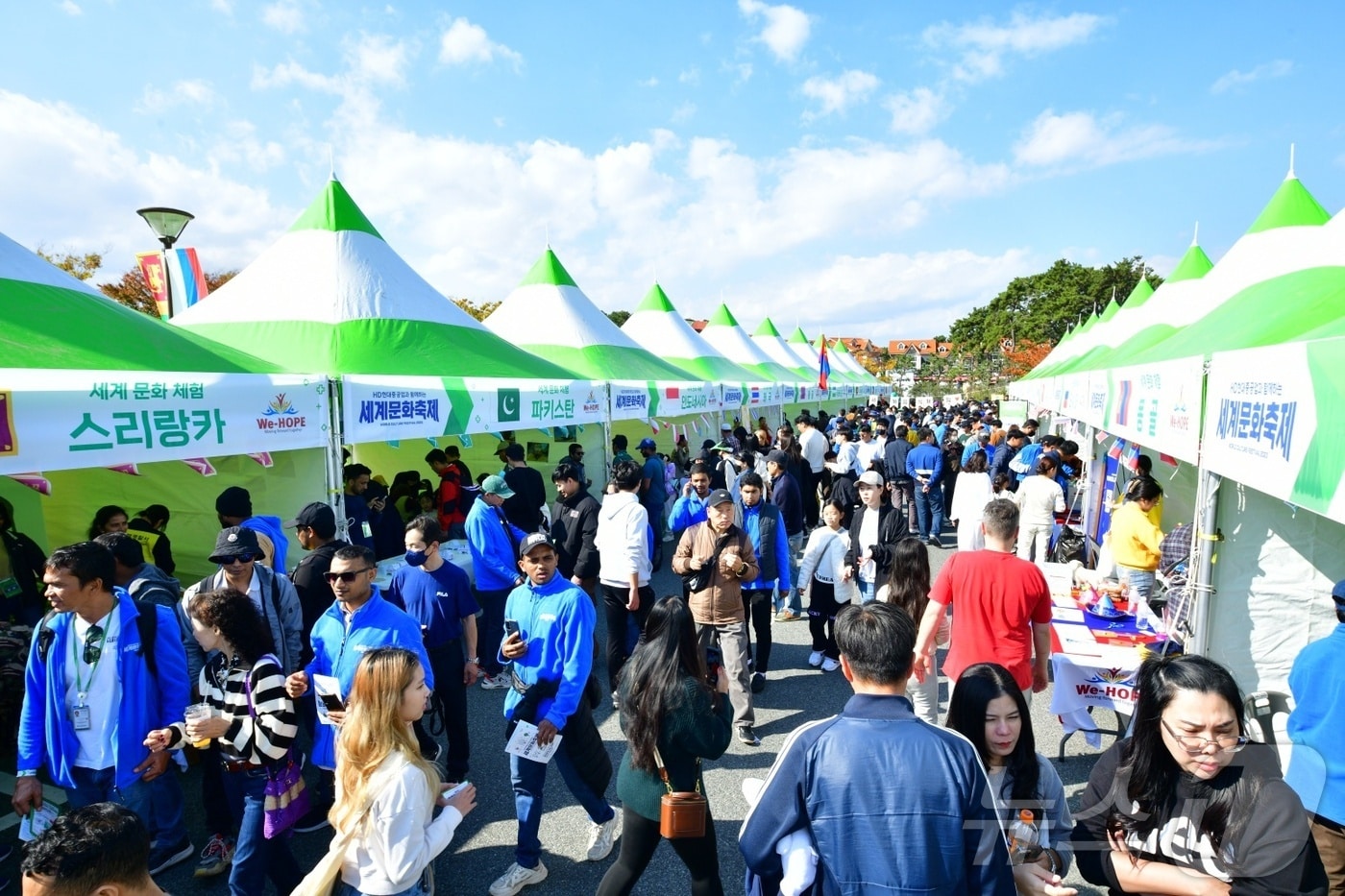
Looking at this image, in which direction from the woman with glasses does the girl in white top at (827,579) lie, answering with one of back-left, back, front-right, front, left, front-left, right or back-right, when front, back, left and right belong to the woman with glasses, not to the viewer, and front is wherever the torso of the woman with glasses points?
back-right

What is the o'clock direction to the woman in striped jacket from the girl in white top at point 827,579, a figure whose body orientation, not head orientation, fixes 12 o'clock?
The woman in striped jacket is roughly at 1 o'clock from the girl in white top.

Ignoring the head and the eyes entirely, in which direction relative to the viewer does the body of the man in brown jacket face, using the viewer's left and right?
facing the viewer

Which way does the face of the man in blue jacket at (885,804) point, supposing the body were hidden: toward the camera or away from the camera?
away from the camera

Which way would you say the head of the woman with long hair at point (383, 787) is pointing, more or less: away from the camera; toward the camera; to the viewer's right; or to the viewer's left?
to the viewer's right

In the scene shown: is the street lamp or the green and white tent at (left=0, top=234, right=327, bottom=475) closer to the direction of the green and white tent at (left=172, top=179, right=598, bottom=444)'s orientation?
the green and white tent

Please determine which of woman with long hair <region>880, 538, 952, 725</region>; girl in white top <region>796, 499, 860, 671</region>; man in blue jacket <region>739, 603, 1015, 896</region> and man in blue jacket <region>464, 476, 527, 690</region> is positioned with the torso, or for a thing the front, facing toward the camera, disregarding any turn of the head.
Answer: the girl in white top

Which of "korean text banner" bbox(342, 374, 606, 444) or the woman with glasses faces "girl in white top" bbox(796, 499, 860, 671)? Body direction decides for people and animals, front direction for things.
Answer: the korean text banner

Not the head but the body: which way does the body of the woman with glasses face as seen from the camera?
toward the camera

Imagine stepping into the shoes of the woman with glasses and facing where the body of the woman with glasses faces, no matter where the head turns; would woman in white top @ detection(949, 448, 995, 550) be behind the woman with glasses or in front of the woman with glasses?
behind

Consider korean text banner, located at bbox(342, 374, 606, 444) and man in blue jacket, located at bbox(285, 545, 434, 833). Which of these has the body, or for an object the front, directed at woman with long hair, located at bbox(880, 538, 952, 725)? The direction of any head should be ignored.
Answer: the korean text banner

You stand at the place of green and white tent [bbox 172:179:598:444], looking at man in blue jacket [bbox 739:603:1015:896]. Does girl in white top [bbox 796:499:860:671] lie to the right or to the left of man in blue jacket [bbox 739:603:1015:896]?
left

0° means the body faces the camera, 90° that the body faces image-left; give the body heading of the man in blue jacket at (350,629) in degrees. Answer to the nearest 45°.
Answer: approximately 45°

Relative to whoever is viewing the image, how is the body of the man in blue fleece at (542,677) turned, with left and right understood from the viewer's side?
facing the viewer and to the left of the viewer

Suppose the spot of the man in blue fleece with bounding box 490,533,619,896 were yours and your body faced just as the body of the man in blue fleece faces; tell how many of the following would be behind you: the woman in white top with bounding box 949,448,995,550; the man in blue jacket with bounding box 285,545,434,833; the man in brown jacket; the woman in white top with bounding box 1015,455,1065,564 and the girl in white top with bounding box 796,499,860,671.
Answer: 4

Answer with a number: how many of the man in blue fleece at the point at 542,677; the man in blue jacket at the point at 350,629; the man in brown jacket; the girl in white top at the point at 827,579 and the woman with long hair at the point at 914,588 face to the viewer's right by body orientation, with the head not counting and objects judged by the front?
0

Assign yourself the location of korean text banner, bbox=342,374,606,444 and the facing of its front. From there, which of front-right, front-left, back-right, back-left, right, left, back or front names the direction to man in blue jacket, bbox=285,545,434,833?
front-right
